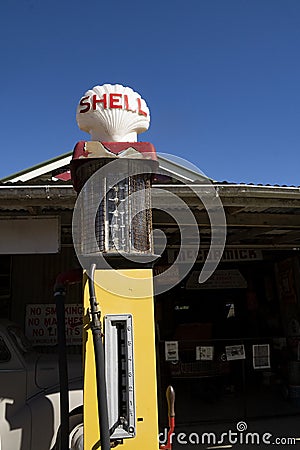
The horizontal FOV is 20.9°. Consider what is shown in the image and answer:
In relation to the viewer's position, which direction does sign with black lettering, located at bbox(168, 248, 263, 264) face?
facing the viewer

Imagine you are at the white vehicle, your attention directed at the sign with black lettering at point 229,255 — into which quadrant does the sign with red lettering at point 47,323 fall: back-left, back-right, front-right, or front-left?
front-left

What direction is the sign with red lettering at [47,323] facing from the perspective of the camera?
toward the camera

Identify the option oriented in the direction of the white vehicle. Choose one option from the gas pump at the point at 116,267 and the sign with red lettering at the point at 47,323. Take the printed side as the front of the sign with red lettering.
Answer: the sign with red lettering

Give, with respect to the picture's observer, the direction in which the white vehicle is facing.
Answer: facing to the right of the viewer

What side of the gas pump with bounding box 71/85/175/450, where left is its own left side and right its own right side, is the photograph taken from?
front

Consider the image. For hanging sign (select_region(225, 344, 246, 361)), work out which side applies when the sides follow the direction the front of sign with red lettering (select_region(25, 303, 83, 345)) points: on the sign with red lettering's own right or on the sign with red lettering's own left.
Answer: on the sign with red lettering's own left
